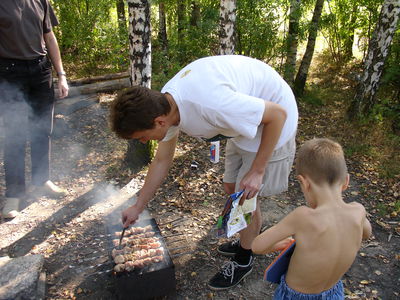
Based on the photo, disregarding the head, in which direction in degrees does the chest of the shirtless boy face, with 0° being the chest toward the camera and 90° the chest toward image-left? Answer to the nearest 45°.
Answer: approximately 135°

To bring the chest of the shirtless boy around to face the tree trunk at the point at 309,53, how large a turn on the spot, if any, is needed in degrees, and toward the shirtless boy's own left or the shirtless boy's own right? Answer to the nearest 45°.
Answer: approximately 45° to the shirtless boy's own right

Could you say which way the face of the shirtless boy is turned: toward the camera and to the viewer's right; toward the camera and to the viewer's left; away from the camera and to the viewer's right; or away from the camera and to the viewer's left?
away from the camera and to the viewer's left

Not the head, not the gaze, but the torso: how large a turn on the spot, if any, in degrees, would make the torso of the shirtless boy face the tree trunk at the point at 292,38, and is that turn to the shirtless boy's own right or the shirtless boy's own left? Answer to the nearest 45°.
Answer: approximately 45° to the shirtless boy's own right

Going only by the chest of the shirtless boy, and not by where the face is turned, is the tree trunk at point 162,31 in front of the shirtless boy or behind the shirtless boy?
in front
